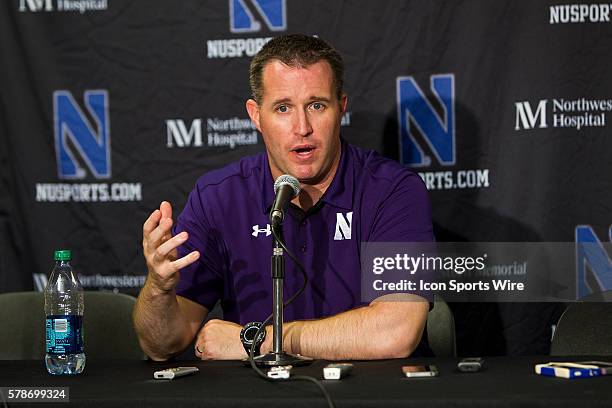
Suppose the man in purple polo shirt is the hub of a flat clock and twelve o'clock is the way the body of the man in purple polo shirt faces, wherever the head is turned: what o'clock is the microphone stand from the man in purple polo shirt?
The microphone stand is roughly at 12 o'clock from the man in purple polo shirt.

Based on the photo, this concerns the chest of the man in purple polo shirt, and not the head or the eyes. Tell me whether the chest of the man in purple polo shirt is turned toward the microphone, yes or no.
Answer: yes

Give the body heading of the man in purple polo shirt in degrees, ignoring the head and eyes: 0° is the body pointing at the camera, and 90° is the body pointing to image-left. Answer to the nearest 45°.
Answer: approximately 0°
